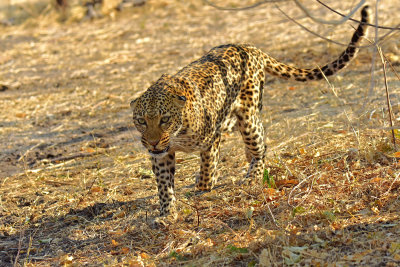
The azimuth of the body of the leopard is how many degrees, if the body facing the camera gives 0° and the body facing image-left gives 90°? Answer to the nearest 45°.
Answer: approximately 45°

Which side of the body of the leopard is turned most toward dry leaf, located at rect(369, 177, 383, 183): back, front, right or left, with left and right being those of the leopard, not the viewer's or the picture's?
left

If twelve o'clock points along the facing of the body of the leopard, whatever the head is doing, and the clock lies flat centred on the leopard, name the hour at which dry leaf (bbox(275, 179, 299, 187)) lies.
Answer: The dry leaf is roughly at 8 o'clock from the leopard.

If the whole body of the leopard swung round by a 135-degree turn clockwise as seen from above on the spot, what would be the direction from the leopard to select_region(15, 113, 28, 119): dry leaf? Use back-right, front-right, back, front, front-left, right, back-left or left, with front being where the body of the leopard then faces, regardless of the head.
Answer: front-left

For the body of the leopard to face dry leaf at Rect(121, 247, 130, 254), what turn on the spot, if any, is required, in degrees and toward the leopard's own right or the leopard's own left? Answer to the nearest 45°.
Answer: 0° — it already faces it

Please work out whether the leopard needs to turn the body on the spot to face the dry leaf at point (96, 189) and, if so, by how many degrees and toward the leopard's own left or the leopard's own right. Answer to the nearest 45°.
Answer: approximately 45° to the leopard's own right

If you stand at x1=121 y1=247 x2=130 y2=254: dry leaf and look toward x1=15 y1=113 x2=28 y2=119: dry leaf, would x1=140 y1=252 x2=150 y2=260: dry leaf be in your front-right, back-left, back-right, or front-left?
back-right
